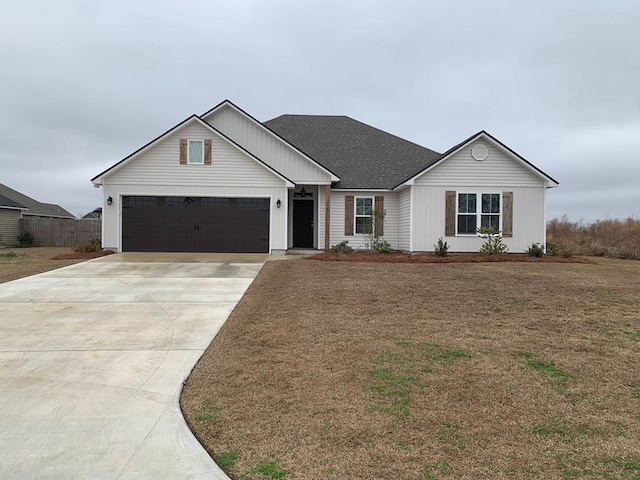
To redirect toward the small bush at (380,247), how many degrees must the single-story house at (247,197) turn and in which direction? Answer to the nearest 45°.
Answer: approximately 90° to its left

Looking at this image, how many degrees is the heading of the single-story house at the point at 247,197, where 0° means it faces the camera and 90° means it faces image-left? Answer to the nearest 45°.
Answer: approximately 0°

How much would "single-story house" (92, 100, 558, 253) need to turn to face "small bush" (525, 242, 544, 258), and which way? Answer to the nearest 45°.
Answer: approximately 90° to its left

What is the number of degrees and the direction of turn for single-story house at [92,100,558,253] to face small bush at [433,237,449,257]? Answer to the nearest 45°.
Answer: approximately 90° to its left

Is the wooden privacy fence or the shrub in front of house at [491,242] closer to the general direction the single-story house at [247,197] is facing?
the shrub in front of house

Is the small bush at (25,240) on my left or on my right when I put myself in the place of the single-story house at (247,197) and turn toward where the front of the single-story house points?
on my right

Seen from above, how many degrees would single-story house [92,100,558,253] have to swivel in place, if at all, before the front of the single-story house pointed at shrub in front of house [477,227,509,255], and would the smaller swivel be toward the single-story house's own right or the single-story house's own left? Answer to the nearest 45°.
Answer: approximately 90° to the single-story house's own left

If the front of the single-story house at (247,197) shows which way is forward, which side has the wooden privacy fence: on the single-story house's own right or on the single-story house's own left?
on the single-story house's own right

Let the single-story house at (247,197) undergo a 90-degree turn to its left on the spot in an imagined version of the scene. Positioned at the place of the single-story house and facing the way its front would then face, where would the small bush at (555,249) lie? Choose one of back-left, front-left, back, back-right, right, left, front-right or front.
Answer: front
